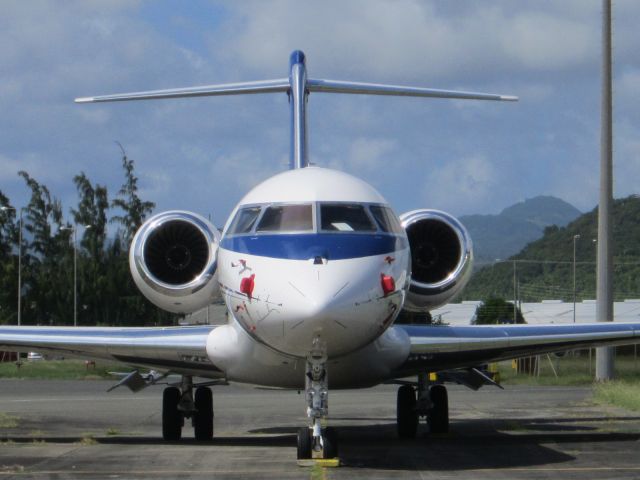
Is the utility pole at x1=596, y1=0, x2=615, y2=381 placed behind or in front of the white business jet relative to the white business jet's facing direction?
behind

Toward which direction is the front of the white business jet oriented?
toward the camera

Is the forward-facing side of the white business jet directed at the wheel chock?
yes

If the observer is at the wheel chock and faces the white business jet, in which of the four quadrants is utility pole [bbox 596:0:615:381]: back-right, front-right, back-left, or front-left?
front-right

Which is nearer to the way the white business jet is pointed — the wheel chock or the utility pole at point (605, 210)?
the wheel chock
